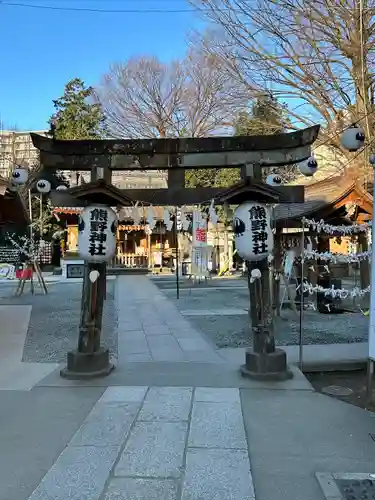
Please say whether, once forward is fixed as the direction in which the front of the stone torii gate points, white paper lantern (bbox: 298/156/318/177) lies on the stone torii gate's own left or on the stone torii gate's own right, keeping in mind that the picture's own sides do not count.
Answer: on the stone torii gate's own left

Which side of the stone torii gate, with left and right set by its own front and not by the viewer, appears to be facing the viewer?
front

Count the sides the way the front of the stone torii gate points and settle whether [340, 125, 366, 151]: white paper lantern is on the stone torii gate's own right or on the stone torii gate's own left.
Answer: on the stone torii gate's own left

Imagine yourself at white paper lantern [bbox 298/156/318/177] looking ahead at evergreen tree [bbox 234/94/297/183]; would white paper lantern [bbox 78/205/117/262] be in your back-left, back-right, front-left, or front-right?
back-left

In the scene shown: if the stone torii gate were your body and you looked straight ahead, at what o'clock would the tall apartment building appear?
The tall apartment building is roughly at 5 o'clock from the stone torii gate.

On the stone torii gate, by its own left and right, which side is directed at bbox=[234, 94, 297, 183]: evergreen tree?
back

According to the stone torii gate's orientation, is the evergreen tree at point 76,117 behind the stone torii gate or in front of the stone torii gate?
behind

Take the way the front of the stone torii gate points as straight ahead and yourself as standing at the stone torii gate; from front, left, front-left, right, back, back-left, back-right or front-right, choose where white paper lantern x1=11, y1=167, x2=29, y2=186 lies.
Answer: back-right

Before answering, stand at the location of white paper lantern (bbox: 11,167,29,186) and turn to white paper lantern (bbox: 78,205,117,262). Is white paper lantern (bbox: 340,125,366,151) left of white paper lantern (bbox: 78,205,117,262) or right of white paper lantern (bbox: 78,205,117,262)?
left
